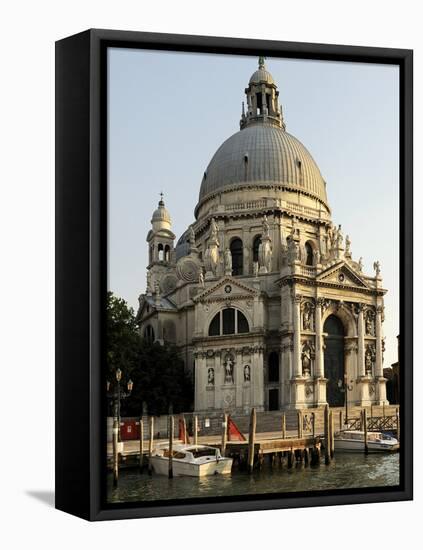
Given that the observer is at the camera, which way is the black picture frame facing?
facing the viewer and to the right of the viewer
